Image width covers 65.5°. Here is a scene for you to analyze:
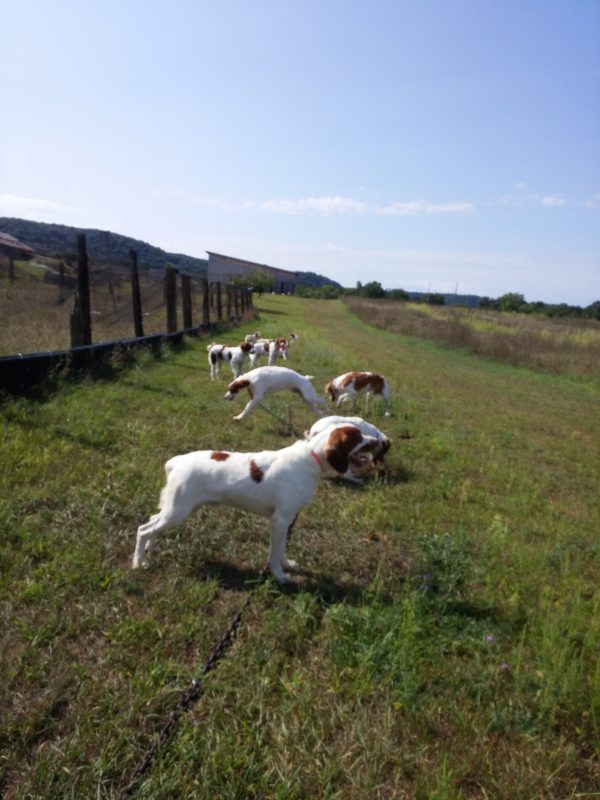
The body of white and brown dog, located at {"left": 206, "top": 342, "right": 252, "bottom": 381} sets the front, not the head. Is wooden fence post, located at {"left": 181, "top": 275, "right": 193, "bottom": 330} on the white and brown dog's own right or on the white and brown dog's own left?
on the white and brown dog's own left

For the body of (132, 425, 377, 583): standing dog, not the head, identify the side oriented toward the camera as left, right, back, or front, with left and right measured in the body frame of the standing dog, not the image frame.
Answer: right

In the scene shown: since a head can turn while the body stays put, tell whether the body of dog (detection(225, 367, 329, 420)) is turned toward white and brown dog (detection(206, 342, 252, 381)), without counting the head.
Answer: no

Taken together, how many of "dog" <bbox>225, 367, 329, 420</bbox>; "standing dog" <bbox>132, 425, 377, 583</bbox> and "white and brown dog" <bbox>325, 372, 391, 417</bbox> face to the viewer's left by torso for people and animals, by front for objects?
2

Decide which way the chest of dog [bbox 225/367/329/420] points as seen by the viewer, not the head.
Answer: to the viewer's left

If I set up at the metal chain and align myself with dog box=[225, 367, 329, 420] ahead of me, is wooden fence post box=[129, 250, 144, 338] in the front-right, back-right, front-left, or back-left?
front-left

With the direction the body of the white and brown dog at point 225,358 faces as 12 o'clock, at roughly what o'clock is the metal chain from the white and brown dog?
The metal chain is roughly at 3 o'clock from the white and brown dog.

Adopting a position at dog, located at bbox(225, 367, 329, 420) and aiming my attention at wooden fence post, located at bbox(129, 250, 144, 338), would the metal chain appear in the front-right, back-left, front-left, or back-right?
back-left

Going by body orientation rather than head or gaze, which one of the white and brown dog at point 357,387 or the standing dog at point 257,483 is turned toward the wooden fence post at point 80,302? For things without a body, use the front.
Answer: the white and brown dog

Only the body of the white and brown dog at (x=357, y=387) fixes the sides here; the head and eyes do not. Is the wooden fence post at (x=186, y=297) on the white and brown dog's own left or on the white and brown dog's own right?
on the white and brown dog's own right

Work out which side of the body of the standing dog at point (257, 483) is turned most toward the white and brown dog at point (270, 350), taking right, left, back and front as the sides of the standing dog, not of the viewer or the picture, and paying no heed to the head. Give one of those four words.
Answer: left

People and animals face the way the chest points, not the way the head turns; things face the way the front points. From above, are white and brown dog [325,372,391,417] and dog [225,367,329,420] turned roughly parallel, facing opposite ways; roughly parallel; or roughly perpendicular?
roughly parallel

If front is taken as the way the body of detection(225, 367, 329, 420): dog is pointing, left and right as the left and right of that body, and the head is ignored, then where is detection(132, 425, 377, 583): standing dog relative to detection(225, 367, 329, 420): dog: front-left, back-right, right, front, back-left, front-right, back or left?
left

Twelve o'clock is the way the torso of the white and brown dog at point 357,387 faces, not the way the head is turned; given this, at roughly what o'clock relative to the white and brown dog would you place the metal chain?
The metal chain is roughly at 9 o'clock from the white and brown dog.

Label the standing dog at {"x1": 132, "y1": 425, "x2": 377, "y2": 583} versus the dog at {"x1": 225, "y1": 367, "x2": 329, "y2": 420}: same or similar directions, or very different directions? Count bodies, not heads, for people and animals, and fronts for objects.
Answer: very different directions

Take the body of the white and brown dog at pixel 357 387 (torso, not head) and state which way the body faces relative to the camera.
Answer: to the viewer's left

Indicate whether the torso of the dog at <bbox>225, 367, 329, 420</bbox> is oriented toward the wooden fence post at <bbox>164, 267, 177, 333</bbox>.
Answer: no

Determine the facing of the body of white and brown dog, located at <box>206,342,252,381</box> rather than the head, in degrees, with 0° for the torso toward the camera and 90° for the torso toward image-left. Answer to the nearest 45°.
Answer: approximately 270°

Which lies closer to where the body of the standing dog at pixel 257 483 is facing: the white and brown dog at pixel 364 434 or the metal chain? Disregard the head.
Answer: the white and brown dog

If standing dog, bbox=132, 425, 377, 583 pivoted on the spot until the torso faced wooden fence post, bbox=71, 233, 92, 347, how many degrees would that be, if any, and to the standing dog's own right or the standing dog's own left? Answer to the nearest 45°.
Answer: approximately 135° to the standing dog's own left

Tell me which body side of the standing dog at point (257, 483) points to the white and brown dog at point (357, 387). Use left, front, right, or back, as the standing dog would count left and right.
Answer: left
